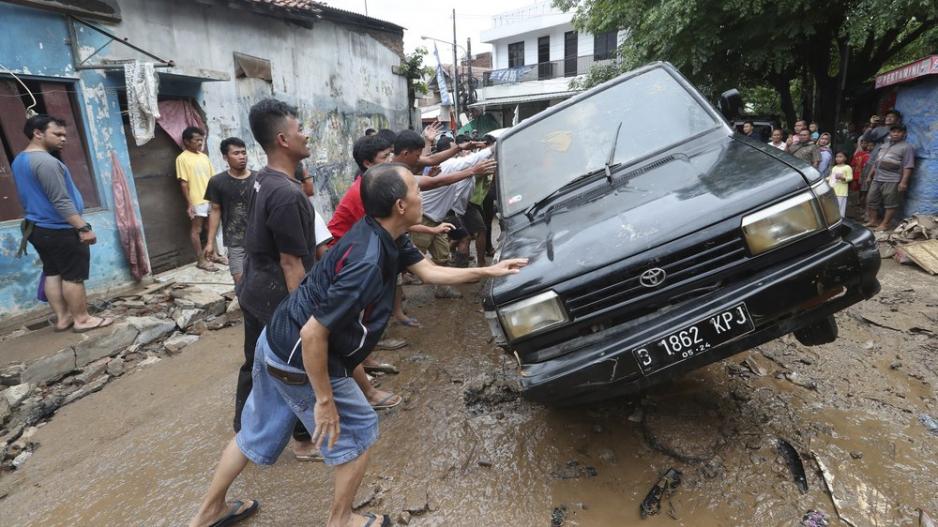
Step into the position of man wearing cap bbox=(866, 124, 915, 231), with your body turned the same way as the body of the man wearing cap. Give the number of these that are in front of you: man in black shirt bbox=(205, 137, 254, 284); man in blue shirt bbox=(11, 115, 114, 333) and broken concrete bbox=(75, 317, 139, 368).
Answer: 3

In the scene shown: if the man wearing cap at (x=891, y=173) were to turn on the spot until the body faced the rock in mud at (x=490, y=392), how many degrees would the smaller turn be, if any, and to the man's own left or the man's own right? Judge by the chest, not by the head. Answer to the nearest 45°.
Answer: approximately 45° to the man's own left

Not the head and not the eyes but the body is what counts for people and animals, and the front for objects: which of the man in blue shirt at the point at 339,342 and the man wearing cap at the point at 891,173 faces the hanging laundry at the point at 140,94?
the man wearing cap

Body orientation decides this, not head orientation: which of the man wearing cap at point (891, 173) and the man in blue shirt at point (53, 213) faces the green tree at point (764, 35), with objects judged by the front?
the man in blue shirt

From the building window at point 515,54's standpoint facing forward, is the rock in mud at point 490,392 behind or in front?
in front

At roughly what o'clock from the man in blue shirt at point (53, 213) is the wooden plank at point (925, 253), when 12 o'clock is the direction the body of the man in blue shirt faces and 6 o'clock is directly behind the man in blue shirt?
The wooden plank is roughly at 1 o'clock from the man in blue shirt.

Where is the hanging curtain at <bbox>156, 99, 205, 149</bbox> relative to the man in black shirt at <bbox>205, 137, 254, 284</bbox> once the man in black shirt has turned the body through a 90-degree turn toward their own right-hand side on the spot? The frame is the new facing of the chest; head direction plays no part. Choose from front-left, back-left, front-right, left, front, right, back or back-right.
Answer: back-right

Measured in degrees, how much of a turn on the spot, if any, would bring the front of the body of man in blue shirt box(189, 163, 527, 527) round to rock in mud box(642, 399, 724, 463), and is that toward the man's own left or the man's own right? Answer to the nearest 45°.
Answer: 0° — they already face it

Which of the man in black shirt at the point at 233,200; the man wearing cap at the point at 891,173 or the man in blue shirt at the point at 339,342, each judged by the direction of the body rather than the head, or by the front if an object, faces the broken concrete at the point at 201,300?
the man wearing cap

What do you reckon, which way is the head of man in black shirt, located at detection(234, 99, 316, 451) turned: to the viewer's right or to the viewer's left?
to the viewer's right

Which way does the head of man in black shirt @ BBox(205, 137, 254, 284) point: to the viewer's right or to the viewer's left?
to the viewer's right

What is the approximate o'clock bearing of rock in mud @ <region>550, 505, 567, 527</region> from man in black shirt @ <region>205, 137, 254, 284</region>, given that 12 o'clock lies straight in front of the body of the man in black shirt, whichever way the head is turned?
The rock in mud is roughly at 1 o'clock from the man in black shirt.

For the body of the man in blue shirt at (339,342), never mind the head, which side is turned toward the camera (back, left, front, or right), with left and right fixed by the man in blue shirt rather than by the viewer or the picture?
right

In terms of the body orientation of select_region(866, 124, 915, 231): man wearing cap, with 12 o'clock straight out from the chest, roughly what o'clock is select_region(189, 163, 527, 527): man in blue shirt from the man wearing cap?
The man in blue shirt is roughly at 11 o'clock from the man wearing cap.

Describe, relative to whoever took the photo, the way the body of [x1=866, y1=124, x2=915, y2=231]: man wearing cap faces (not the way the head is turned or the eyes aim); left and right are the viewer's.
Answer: facing the viewer and to the left of the viewer

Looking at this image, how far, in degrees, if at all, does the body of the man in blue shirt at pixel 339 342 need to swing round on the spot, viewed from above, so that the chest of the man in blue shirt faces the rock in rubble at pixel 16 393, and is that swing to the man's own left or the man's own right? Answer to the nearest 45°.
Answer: approximately 135° to the man's own left

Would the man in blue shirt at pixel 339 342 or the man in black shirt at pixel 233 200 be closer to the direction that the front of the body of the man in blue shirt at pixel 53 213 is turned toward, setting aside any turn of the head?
the man in black shirt

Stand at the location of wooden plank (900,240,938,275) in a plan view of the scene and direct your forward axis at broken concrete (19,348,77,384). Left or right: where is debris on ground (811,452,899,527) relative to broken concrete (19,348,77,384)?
left

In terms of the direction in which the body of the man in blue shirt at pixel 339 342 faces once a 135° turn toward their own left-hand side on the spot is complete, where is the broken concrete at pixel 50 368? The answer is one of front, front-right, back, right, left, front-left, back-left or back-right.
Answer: front
